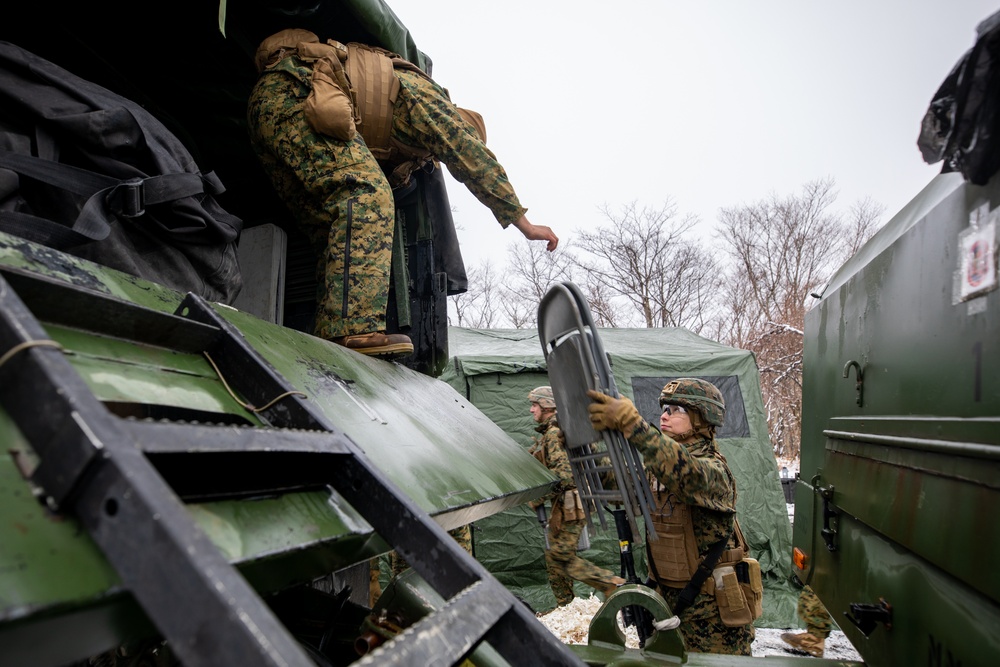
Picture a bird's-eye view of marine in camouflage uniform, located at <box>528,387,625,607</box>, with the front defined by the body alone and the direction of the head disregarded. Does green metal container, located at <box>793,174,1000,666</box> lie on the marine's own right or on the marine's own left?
on the marine's own left

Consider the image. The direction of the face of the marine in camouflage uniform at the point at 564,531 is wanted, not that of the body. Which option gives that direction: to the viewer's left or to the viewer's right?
to the viewer's left

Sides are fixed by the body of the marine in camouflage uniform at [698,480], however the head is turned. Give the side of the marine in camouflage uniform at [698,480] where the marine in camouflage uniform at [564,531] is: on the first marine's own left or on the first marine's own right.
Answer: on the first marine's own right

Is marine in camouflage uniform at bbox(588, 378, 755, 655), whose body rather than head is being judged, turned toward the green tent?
no

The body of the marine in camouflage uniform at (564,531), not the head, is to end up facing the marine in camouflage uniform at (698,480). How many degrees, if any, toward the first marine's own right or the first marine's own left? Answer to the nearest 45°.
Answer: approximately 135° to the first marine's own left

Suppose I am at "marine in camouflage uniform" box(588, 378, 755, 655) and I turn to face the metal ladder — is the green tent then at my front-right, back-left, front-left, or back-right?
back-right

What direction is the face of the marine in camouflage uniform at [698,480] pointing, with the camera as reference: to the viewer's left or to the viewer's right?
to the viewer's left

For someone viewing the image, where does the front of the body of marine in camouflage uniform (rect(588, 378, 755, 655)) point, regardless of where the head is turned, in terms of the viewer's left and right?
facing to the left of the viewer

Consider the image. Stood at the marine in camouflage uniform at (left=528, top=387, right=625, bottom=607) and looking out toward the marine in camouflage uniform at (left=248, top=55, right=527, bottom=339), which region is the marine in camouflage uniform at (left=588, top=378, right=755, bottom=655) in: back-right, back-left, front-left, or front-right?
front-left

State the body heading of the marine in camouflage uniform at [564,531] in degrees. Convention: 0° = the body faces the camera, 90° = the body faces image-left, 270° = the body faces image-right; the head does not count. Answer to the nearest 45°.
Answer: approximately 90°

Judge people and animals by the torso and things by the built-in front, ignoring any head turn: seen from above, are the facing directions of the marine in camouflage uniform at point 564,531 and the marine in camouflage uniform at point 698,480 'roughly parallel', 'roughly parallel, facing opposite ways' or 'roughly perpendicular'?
roughly parallel
